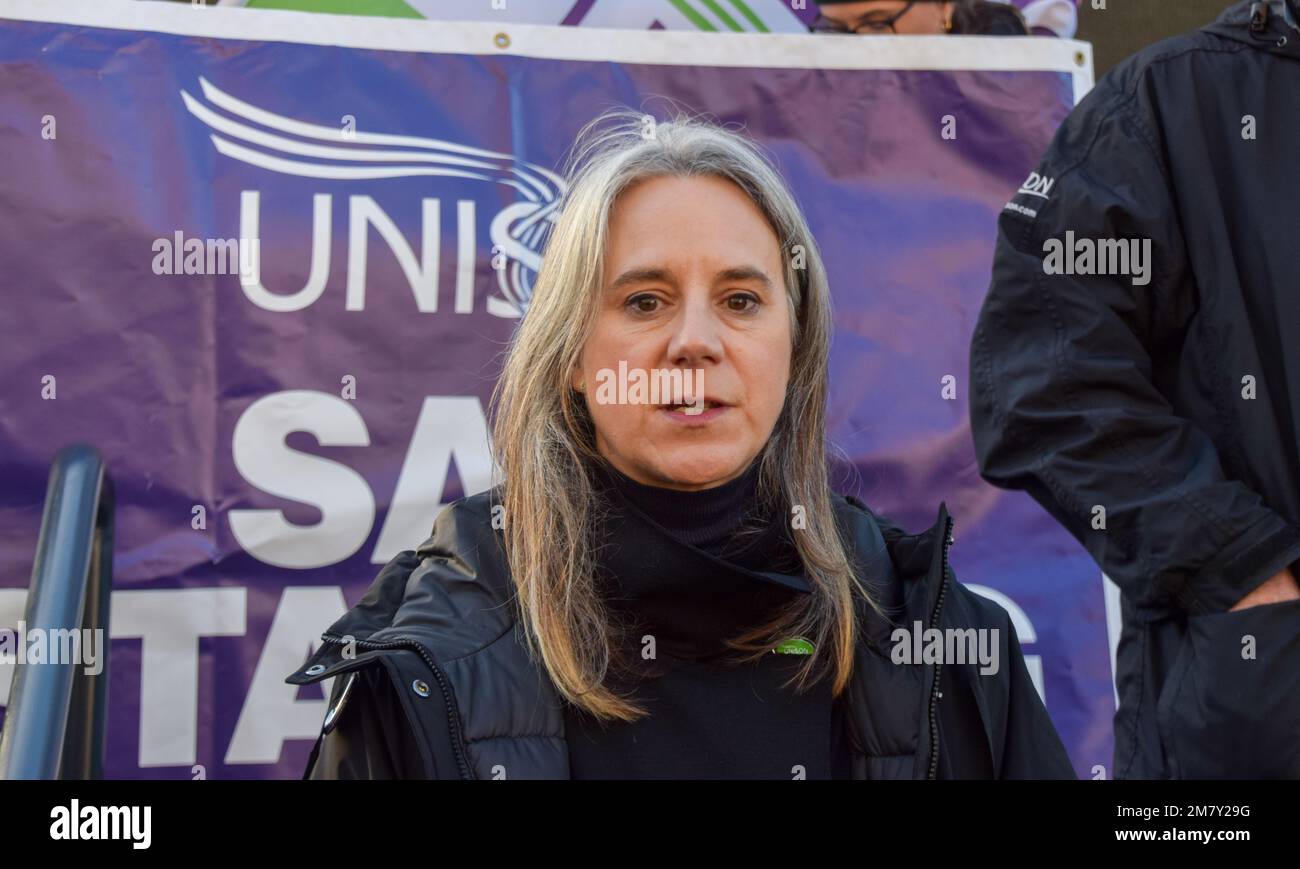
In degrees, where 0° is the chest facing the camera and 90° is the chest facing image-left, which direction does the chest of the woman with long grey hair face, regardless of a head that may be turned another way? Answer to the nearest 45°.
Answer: approximately 0°

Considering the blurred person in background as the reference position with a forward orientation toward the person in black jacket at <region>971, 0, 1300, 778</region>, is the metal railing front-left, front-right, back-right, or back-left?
front-right

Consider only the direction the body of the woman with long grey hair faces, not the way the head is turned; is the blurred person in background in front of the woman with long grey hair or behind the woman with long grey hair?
behind

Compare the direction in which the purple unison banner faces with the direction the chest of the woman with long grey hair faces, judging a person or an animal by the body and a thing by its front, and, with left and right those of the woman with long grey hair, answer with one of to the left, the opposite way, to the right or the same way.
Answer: the same way

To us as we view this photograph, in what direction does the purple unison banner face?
facing the viewer

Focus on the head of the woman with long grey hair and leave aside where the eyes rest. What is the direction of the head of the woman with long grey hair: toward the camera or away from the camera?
toward the camera

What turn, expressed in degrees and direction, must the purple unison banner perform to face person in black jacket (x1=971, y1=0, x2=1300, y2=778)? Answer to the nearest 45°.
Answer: approximately 45° to its left

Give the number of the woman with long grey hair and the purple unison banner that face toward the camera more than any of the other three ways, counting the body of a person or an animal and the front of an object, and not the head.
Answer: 2
